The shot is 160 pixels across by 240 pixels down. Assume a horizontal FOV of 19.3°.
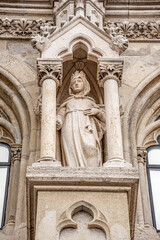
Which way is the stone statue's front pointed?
toward the camera
